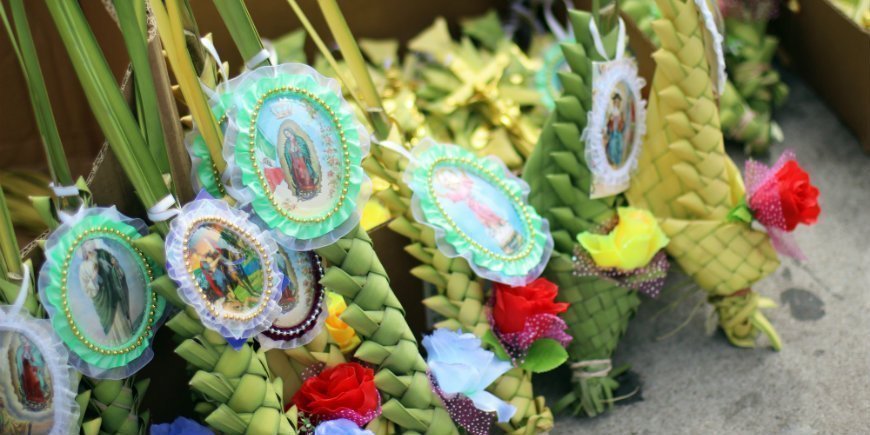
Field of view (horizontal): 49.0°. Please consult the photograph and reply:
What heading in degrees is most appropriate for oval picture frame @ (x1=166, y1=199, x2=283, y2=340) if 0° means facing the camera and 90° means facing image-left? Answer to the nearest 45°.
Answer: approximately 0°

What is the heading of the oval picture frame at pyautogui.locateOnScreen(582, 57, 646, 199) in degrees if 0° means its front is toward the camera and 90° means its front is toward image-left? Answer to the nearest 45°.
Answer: approximately 315°

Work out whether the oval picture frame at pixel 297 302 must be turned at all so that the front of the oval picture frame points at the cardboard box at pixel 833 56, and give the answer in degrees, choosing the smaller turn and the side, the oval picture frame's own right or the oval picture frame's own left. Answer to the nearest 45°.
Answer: approximately 90° to the oval picture frame's own left

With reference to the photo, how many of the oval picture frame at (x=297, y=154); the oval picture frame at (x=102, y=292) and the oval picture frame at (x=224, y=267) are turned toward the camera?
3
